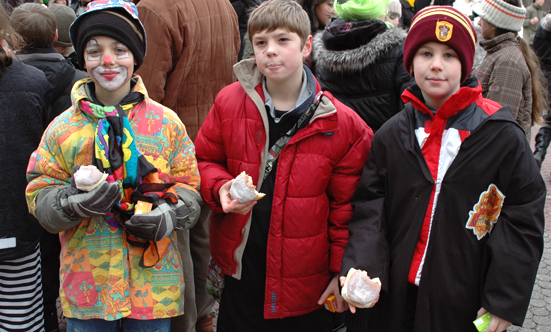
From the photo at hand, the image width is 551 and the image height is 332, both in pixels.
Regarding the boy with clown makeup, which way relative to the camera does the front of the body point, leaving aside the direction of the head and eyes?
toward the camera

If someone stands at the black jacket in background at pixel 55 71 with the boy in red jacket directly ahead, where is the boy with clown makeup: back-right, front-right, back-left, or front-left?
front-right

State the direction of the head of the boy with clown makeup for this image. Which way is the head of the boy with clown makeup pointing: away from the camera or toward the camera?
toward the camera

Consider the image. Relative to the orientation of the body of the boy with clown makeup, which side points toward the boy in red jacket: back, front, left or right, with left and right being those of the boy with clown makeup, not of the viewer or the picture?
left

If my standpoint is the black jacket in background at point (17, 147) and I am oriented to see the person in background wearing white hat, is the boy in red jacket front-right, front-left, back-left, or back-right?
front-right

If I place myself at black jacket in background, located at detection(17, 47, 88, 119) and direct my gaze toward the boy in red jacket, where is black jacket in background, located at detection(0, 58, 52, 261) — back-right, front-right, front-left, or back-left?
front-right

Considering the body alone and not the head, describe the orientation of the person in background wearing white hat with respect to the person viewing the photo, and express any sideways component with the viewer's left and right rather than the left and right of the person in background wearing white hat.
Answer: facing to the left of the viewer

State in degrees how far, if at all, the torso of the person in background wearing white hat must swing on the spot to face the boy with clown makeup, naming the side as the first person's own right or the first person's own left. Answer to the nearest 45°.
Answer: approximately 45° to the first person's own left
